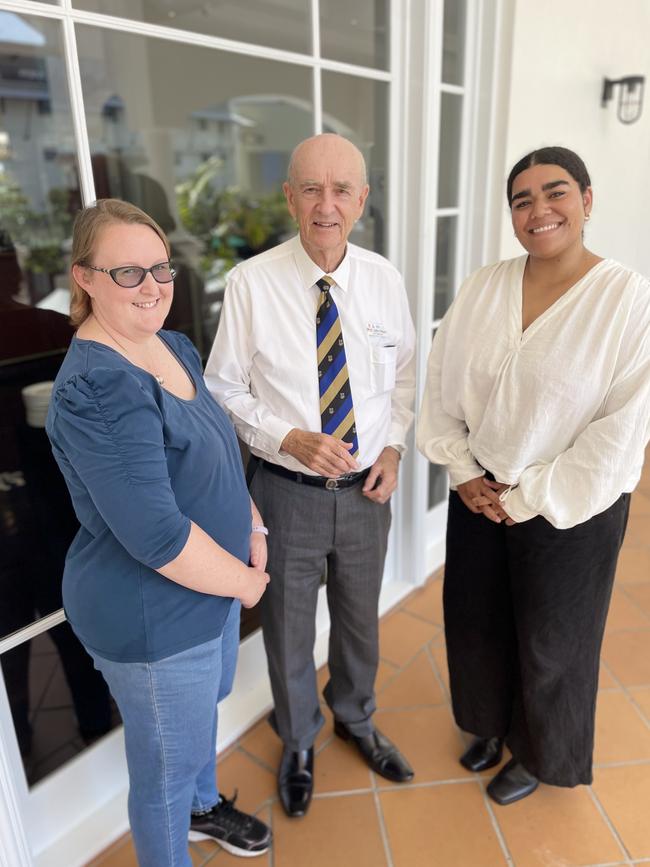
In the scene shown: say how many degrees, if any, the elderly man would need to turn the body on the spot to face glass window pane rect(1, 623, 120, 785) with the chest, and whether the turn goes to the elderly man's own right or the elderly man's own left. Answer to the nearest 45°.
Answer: approximately 90° to the elderly man's own right

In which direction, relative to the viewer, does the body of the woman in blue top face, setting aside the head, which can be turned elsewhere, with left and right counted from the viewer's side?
facing the viewer and to the right of the viewer

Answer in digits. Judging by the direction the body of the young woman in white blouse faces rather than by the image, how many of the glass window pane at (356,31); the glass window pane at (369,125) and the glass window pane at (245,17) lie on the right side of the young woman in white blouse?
3

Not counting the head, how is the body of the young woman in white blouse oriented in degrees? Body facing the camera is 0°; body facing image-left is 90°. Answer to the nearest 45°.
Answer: approximately 45°

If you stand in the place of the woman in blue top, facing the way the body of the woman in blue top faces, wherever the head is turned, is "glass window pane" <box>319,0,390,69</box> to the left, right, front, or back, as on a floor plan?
left

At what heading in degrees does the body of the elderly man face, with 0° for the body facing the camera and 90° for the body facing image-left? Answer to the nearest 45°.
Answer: approximately 0°

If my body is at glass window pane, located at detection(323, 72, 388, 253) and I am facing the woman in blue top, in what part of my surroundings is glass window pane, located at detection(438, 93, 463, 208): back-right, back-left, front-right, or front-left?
back-left

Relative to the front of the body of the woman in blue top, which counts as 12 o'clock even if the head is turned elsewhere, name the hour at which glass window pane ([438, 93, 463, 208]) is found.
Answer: The glass window pane is roughly at 9 o'clock from the woman in blue top.

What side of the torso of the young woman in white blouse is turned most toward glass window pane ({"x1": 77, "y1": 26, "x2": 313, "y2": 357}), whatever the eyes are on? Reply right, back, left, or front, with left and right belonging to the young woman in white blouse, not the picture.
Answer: right

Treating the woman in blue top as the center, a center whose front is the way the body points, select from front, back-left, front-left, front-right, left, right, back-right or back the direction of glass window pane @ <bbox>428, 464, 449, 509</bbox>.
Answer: left

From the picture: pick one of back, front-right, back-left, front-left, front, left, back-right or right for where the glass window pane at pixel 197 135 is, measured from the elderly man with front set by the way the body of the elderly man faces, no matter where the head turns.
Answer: back
